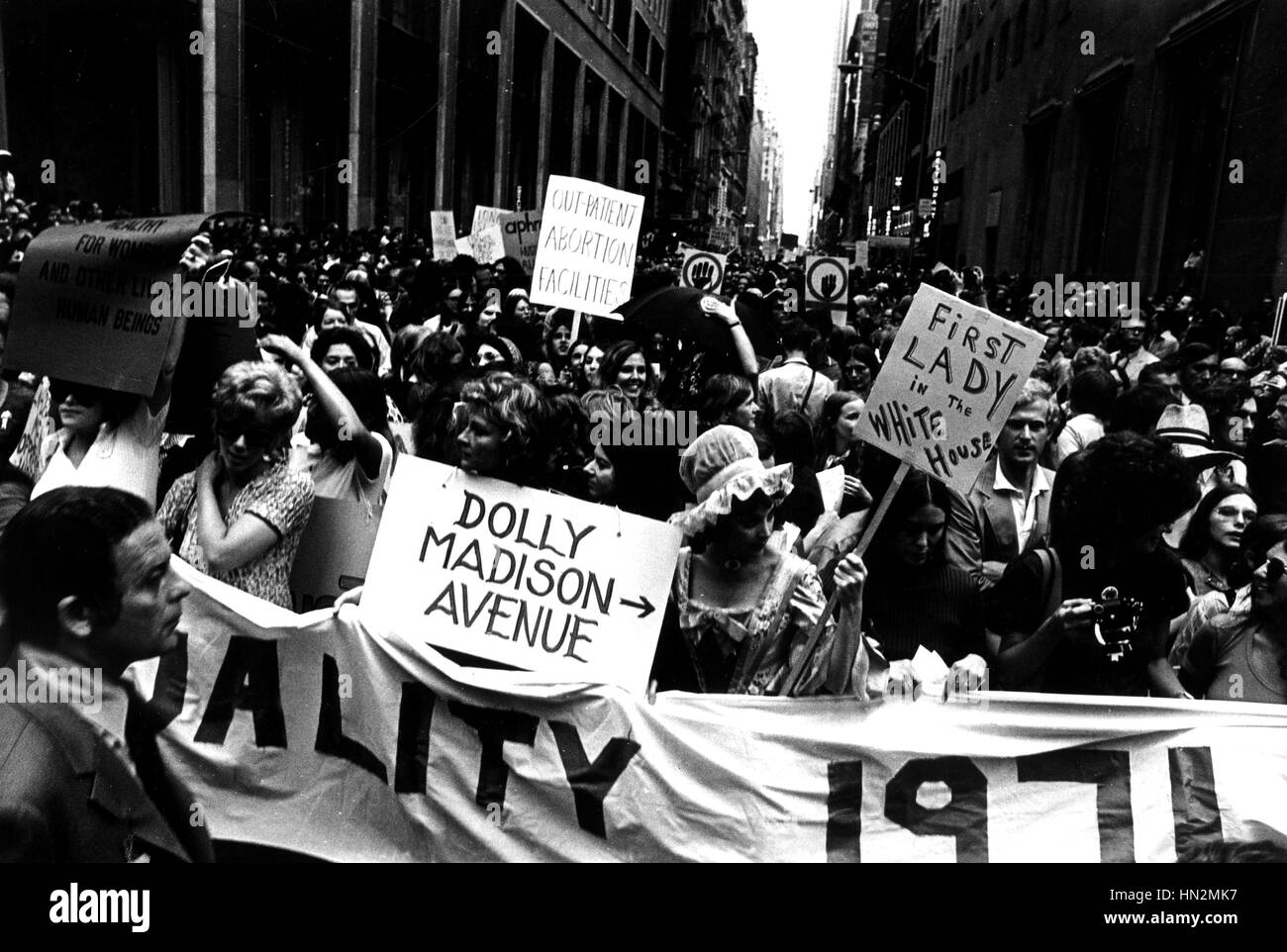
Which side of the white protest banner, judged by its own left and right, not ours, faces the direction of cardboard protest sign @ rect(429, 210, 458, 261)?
back

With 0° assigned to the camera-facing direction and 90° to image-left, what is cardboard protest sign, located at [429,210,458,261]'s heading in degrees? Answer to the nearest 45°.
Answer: approximately 0°

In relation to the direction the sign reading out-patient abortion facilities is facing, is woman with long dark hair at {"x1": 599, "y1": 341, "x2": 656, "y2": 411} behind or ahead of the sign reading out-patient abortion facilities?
ahead

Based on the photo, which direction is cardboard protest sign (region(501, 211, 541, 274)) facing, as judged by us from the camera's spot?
facing the viewer

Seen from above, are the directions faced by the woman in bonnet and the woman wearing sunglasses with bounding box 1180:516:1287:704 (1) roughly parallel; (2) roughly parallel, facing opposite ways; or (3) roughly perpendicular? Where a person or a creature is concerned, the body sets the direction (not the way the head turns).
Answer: roughly parallel

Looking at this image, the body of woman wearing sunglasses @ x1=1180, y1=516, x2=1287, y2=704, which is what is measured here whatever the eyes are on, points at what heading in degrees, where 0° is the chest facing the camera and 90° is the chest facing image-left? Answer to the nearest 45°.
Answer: approximately 0°

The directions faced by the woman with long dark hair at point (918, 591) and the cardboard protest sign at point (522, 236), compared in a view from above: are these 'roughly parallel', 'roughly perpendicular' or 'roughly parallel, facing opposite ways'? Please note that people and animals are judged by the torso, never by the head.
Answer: roughly parallel

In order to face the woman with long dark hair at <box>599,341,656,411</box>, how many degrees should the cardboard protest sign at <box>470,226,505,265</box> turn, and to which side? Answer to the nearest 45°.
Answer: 0° — it already faces them

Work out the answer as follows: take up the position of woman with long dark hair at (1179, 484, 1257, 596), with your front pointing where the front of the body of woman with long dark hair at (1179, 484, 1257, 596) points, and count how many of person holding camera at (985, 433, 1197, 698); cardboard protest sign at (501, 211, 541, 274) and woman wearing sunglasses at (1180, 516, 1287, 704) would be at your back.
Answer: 1

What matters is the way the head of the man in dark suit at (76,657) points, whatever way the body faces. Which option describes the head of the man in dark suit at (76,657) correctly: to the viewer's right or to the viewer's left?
to the viewer's right

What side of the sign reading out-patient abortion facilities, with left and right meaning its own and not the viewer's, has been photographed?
front

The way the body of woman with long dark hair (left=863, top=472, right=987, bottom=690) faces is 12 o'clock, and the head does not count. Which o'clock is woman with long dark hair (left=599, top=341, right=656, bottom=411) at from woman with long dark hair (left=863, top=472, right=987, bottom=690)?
woman with long dark hair (left=599, top=341, right=656, bottom=411) is roughly at 5 o'clock from woman with long dark hair (left=863, top=472, right=987, bottom=690).

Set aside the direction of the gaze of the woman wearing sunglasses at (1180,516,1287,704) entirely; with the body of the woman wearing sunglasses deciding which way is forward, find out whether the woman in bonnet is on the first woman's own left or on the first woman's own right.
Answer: on the first woman's own right

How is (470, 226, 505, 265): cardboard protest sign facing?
toward the camera

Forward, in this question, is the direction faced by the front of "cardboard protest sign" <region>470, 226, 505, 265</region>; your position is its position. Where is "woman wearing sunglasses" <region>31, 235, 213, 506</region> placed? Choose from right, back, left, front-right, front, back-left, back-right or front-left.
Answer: front

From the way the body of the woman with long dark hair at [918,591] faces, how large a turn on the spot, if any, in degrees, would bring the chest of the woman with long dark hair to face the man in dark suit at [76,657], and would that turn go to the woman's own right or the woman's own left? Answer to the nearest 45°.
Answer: approximately 45° to the woman's own right
